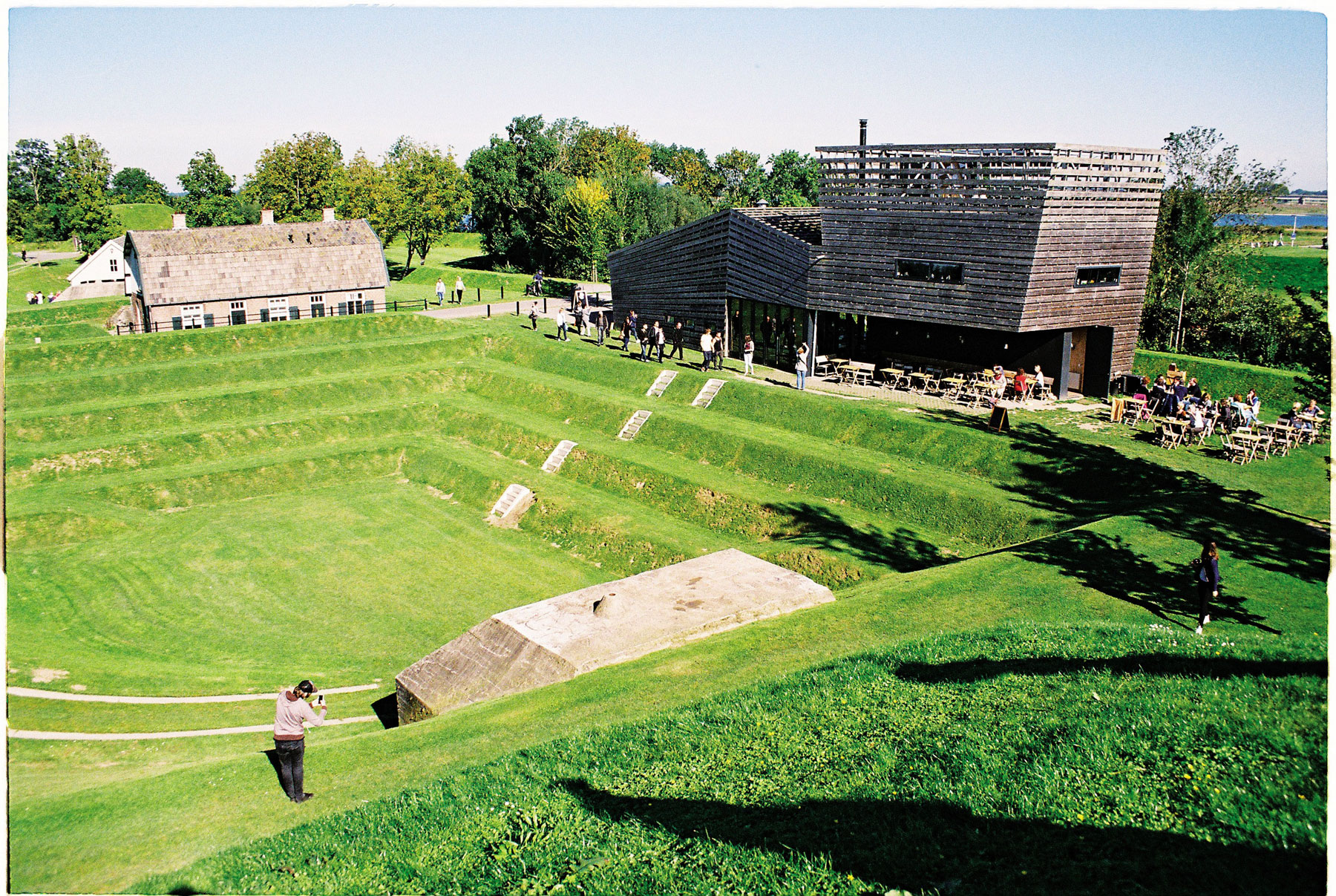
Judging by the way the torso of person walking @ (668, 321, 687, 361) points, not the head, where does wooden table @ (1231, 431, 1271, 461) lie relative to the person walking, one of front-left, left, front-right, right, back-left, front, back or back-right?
front

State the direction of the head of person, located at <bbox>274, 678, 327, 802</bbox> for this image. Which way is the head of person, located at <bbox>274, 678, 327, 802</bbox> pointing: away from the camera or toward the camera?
away from the camera

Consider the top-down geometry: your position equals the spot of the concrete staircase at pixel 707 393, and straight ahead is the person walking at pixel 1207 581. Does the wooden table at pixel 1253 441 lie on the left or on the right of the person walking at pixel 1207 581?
left

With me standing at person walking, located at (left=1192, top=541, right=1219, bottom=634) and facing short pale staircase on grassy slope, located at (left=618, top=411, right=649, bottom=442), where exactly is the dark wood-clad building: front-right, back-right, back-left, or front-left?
front-right

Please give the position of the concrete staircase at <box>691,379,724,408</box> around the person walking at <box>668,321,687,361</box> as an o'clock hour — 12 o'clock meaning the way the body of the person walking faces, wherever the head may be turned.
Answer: The concrete staircase is roughly at 1 o'clock from the person walking.

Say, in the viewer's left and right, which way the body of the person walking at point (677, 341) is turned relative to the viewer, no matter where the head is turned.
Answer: facing the viewer and to the right of the viewer

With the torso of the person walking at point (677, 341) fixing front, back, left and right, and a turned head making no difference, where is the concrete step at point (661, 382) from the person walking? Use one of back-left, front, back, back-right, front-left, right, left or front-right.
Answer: front-right

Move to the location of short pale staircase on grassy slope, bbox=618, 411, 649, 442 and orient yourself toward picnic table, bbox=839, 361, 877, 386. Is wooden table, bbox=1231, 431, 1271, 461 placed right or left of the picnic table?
right

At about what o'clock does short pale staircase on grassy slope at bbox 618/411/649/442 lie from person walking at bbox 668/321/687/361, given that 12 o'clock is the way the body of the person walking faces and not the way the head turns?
The short pale staircase on grassy slope is roughly at 2 o'clock from the person walking.
